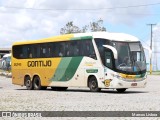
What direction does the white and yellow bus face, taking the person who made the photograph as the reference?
facing the viewer and to the right of the viewer
